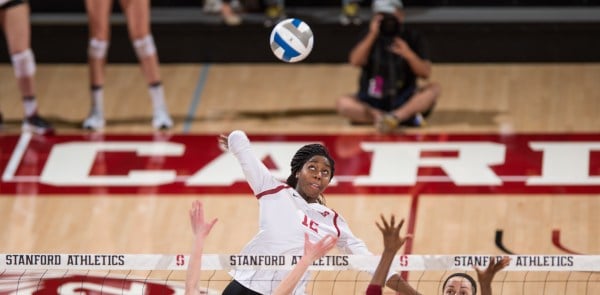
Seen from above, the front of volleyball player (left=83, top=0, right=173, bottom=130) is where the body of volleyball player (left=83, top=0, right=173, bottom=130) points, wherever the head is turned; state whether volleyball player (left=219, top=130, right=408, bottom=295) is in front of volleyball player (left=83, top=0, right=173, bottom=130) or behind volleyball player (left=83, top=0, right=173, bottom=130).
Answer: in front

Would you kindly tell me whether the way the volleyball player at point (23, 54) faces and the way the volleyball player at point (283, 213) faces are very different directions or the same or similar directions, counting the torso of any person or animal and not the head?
same or similar directions

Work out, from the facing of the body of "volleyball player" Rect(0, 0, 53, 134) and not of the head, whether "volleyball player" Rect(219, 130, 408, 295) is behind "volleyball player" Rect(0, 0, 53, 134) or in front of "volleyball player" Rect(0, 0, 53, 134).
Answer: in front

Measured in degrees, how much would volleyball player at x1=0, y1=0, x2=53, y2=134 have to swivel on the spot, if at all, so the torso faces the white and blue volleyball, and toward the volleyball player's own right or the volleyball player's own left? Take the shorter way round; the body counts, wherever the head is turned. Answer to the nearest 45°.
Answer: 0° — they already face it

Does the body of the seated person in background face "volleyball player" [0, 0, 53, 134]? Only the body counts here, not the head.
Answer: no

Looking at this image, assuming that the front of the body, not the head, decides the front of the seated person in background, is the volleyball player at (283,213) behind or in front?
in front

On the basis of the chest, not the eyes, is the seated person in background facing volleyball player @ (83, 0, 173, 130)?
no

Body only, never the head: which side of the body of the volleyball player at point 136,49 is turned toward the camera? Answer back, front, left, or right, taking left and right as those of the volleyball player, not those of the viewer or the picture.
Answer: front

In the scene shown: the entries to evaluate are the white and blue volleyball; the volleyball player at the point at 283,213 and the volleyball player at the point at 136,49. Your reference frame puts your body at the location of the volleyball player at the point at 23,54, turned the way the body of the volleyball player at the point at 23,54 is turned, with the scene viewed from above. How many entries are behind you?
0

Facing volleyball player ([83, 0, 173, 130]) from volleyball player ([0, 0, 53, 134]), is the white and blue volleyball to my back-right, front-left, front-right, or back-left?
front-right

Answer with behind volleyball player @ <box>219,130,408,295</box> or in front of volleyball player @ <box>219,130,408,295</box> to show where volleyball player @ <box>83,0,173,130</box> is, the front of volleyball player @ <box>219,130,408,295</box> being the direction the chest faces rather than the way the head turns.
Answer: behind

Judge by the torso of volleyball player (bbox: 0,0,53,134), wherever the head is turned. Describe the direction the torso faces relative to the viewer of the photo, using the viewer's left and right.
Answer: facing the viewer and to the right of the viewer

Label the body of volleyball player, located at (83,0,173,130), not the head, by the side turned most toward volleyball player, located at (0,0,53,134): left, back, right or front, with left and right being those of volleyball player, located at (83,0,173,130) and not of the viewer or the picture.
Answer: right

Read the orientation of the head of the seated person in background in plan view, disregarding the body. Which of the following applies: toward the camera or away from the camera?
toward the camera

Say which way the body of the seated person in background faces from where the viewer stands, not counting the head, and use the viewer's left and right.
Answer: facing the viewer

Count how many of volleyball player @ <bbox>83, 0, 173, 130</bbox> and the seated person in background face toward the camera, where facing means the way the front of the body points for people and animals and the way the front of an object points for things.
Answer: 2
